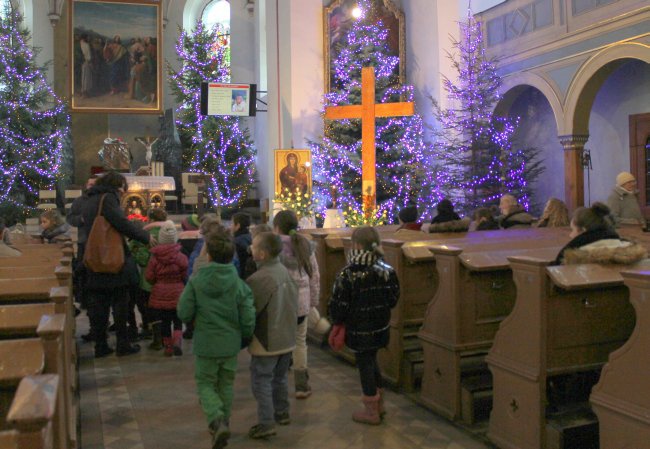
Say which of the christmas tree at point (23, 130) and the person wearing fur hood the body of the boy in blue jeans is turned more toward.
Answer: the christmas tree

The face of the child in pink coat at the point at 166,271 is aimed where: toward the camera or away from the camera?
away from the camera

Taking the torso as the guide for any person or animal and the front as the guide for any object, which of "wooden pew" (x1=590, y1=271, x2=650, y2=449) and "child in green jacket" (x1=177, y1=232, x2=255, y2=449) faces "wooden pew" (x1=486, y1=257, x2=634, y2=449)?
"wooden pew" (x1=590, y1=271, x2=650, y2=449)

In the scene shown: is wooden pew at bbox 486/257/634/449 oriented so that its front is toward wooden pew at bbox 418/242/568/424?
yes

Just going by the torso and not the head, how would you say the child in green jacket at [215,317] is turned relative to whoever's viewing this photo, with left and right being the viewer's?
facing away from the viewer

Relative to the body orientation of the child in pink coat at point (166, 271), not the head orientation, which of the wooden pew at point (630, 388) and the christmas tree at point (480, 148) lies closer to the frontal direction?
the christmas tree

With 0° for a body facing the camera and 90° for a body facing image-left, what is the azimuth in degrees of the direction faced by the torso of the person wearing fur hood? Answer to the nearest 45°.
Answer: approximately 135°

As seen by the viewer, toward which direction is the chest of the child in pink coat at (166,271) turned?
away from the camera

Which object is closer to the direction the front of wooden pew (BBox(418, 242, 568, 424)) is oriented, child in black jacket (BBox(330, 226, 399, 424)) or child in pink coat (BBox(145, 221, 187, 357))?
the child in pink coat

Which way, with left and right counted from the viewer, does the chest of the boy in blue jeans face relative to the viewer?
facing away from the viewer and to the left of the viewer

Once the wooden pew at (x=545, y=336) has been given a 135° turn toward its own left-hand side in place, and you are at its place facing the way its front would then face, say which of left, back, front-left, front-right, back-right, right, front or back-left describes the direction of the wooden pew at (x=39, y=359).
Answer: front-right

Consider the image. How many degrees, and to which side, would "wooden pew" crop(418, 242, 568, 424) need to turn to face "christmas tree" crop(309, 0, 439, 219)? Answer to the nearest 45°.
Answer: approximately 45° to its right
